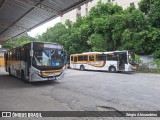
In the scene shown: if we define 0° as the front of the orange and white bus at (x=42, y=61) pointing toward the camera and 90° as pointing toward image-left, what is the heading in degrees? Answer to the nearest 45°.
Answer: approximately 315°

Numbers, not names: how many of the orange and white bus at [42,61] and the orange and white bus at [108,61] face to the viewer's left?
0

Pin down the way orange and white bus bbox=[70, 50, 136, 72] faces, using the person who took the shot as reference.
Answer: facing the viewer and to the right of the viewer

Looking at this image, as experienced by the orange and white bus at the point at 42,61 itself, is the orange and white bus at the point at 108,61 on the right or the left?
on its left

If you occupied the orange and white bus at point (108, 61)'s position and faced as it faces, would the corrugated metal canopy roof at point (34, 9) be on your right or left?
on your right
